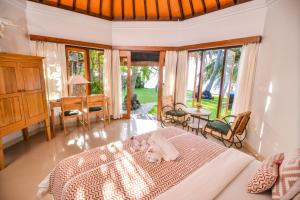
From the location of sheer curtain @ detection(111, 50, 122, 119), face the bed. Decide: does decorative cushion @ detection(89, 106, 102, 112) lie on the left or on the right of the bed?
right

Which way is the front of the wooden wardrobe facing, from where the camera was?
facing the viewer and to the right of the viewer

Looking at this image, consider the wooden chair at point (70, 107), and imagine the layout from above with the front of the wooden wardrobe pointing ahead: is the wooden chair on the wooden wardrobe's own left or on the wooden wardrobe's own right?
on the wooden wardrobe's own left

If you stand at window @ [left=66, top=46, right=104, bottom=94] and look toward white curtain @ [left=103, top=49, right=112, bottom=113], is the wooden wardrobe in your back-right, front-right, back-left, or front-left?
back-right

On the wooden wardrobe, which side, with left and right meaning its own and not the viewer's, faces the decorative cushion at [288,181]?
front

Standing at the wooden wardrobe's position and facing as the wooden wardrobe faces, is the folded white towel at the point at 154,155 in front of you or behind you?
in front

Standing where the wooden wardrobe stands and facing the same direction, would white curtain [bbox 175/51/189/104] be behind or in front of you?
in front

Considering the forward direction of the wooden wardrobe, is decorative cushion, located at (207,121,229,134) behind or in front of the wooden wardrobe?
in front

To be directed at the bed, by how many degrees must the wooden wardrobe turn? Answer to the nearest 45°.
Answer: approximately 45° to its right

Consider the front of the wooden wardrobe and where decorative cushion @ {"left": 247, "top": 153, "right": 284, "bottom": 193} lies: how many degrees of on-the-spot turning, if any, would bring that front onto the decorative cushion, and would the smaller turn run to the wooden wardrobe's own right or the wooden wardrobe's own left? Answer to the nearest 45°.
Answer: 0° — it already faces it

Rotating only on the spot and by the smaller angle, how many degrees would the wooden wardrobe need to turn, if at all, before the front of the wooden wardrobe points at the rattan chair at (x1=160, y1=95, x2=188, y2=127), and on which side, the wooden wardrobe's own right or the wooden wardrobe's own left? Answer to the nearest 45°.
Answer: approximately 45° to the wooden wardrobe's own left
